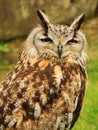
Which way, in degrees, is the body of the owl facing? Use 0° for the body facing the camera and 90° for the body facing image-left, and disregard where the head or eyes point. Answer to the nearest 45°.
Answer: approximately 315°
